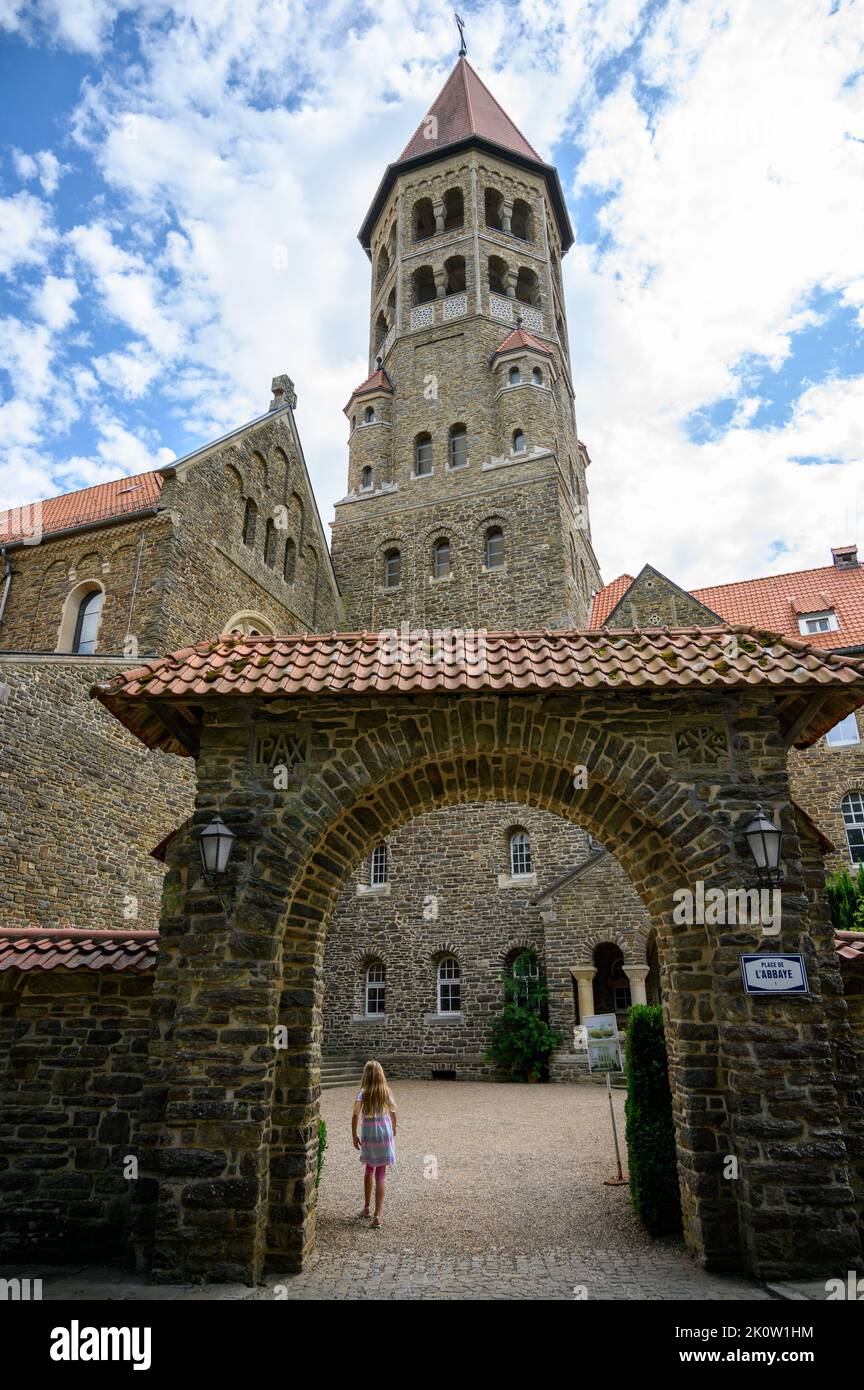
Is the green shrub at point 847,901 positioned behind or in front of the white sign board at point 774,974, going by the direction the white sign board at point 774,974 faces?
behind

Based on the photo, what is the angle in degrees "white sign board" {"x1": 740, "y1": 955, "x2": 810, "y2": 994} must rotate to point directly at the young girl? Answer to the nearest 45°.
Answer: approximately 90° to its right

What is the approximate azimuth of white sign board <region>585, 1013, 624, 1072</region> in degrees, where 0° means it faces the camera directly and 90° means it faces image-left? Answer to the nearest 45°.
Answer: approximately 0°

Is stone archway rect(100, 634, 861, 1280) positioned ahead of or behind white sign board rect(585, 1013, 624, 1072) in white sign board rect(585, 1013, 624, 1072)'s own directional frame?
ahead

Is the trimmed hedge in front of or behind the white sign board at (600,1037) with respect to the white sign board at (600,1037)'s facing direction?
in front

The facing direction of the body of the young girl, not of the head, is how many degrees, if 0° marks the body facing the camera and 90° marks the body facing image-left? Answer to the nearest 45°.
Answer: approximately 180°

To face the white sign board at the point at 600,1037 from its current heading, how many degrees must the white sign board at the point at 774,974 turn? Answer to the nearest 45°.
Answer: approximately 135° to its right

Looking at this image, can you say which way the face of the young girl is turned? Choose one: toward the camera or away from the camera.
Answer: away from the camera

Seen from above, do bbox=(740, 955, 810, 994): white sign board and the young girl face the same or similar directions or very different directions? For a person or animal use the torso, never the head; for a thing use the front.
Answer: very different directions

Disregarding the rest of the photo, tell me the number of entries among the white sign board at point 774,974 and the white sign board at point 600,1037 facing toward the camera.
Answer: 2

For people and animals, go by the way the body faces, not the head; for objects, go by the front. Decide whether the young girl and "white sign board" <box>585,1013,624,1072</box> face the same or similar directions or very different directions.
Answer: very different directions
